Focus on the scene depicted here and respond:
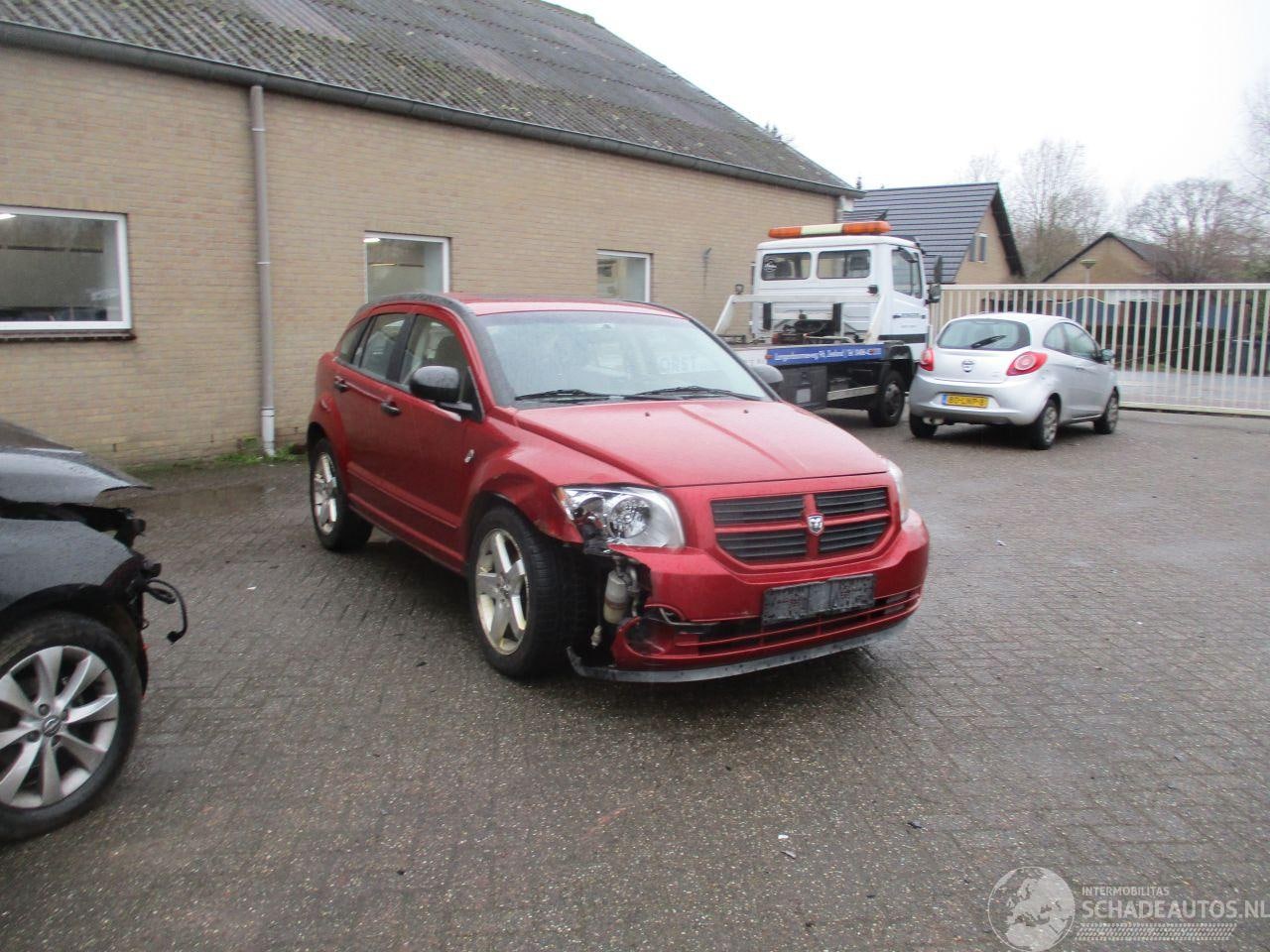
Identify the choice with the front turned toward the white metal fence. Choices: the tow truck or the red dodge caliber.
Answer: the tow truck

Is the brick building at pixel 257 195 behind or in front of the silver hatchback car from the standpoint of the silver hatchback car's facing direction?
behind

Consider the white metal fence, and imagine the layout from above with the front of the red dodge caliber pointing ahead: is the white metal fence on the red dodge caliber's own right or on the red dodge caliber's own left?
on the red dodge caliber's own left

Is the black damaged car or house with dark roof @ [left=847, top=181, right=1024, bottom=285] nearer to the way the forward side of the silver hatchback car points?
the house with dark roof

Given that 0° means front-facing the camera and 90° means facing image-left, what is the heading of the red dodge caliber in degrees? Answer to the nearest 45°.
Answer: approximately 315°

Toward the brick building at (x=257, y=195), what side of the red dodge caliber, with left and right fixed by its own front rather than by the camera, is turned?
back

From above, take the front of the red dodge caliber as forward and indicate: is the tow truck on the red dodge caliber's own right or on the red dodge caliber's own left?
on the red dodge caliber's own left

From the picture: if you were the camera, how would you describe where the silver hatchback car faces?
facing away from the viewer and to the right of the viewer
